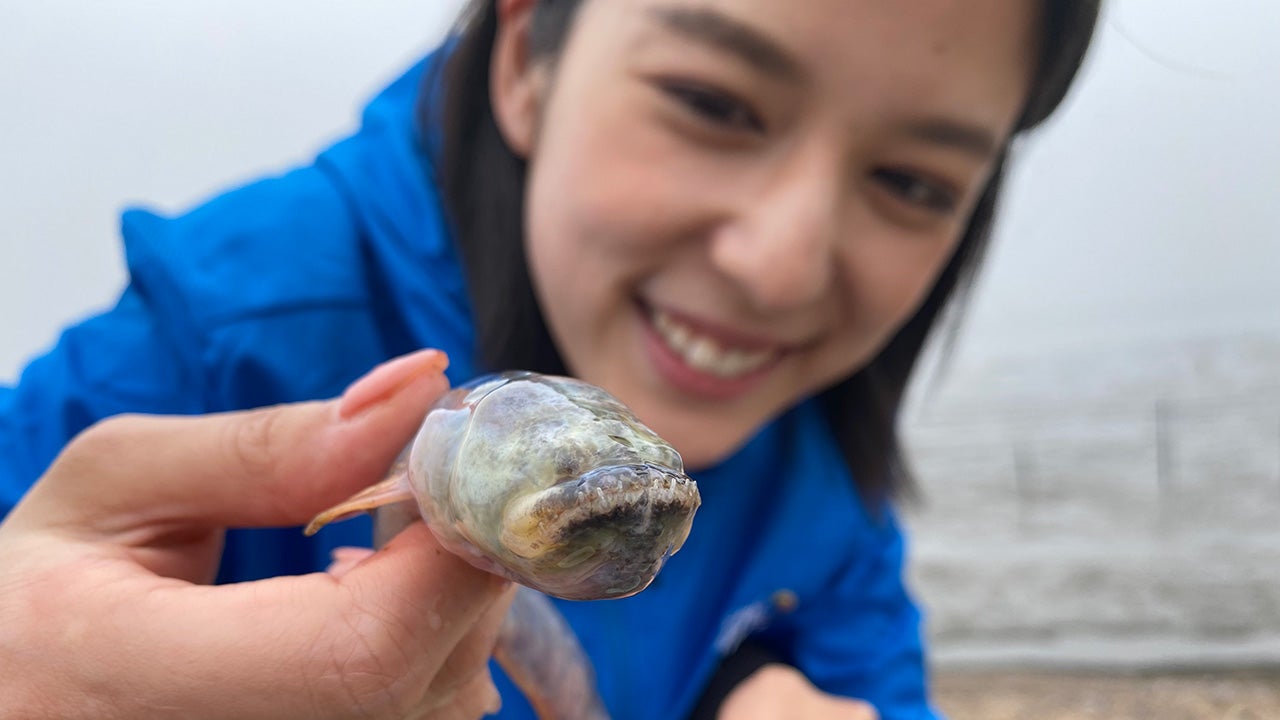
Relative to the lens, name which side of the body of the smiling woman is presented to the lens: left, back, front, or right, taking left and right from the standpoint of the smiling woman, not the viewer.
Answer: front
